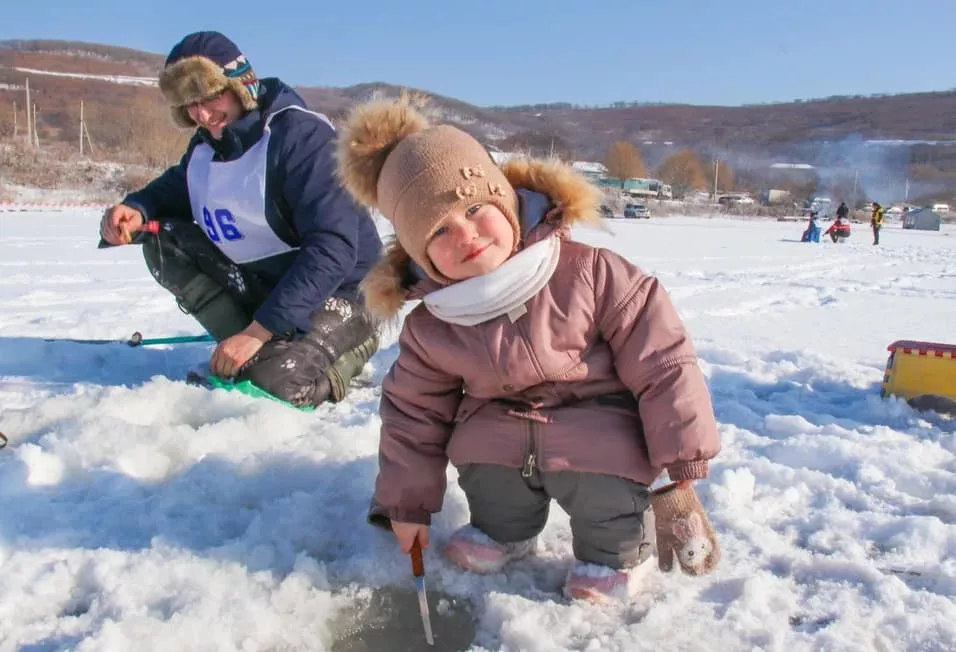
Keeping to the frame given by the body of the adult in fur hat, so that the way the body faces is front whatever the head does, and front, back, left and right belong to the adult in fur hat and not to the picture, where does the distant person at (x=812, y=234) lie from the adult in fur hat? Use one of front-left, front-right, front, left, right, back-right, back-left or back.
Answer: back

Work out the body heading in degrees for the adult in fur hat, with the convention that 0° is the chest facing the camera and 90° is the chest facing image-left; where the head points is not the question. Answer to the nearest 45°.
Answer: approximately 45°

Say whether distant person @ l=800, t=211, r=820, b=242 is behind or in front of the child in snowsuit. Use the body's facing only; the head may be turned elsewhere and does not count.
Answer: behind

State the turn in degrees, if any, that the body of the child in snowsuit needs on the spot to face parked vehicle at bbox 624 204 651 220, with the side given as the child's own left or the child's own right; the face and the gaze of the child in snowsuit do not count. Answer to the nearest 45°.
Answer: approximately 180°

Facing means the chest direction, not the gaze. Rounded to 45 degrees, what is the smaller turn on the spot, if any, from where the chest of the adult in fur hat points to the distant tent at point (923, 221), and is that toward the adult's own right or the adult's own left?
approximately 180°

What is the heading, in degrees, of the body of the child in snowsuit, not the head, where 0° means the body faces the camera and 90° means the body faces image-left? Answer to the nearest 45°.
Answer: approximately 0°

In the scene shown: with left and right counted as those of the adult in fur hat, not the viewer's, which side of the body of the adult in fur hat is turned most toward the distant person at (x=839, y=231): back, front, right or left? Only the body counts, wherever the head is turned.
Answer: back

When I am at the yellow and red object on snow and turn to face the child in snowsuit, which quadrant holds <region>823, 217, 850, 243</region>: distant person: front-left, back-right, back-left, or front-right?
back-right

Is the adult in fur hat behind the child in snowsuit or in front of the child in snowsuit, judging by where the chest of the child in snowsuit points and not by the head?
behind

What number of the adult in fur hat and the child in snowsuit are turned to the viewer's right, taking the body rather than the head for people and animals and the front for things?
0

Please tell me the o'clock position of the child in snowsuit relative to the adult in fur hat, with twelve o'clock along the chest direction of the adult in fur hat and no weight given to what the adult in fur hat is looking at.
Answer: The child in snowsuit is roughly at 10 o'clock from the adult in fur hat.

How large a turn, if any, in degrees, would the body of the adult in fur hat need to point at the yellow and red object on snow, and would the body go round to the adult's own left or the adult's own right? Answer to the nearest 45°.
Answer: approximately 135° to the adult's own left
